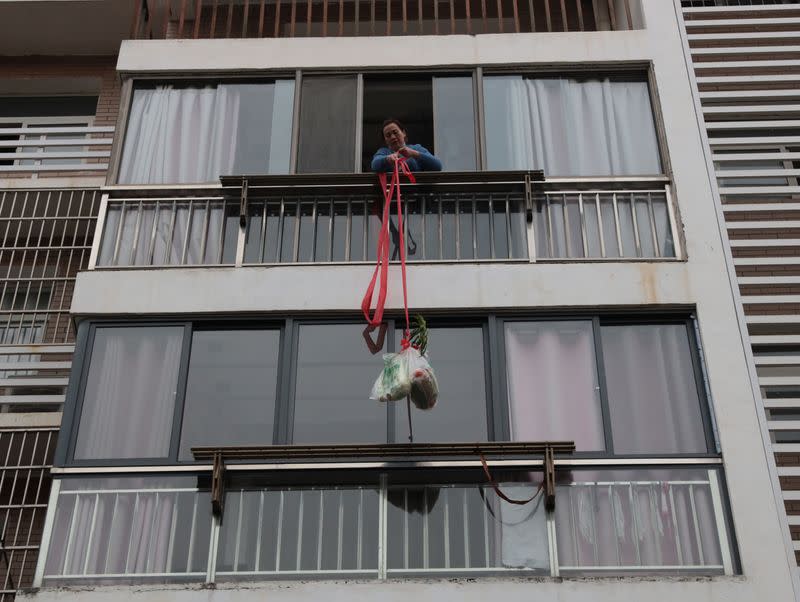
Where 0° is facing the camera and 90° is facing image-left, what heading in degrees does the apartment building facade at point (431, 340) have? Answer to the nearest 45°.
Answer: approximately 0°
